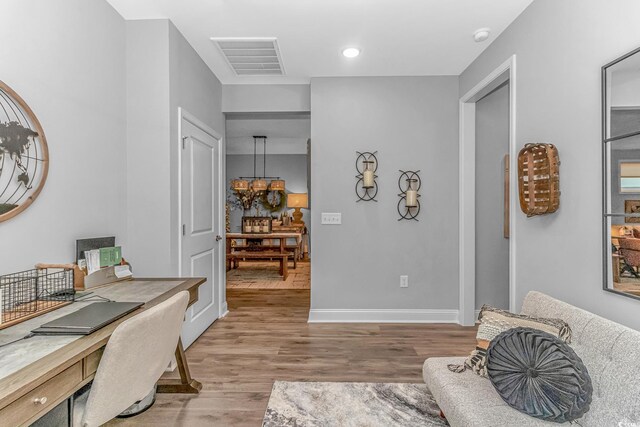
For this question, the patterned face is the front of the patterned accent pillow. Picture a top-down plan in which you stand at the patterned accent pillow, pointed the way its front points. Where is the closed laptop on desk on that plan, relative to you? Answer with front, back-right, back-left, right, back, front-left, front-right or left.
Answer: front

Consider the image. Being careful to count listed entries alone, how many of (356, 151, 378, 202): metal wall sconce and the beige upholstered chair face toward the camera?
1

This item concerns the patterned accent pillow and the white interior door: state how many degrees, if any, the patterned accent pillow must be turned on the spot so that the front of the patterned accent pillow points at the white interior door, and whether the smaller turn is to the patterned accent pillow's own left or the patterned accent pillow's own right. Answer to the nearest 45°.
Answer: approximately 45° to the patterned accent pillow's own right

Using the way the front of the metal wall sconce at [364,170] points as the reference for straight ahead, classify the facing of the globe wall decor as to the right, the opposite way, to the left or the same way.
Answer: to the left

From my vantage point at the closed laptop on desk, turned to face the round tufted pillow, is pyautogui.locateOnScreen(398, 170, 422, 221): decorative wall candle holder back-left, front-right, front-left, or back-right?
front-left

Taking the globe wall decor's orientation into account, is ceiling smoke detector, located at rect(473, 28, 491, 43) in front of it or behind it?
in front

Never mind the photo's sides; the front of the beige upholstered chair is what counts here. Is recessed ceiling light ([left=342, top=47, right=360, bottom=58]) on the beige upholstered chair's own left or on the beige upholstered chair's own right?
on the beige upholstered chair's own right

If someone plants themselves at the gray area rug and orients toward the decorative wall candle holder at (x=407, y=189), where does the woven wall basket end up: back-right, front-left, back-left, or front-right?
front-right

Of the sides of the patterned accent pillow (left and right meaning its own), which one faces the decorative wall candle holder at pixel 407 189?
right

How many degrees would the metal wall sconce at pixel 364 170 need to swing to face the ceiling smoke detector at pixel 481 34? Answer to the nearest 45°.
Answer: approximately 45° to its left

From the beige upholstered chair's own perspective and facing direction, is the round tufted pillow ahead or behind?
behind

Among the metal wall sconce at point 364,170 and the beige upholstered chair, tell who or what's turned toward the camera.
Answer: the metal wall sconce

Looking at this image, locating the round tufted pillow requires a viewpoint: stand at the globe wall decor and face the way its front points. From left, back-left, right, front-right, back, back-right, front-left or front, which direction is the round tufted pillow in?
front

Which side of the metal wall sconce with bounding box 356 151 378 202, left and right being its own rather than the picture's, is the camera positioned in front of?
front

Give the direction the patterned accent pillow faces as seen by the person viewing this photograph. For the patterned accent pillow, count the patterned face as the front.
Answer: facing the viewer and to the left of the viewer

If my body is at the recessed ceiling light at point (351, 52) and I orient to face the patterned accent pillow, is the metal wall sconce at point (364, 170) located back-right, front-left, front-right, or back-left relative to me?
back-left

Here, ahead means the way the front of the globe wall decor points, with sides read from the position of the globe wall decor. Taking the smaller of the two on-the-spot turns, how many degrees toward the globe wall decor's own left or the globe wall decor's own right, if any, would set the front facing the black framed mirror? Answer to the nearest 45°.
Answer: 0° — it already faces it

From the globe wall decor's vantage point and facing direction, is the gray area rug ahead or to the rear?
ahead
